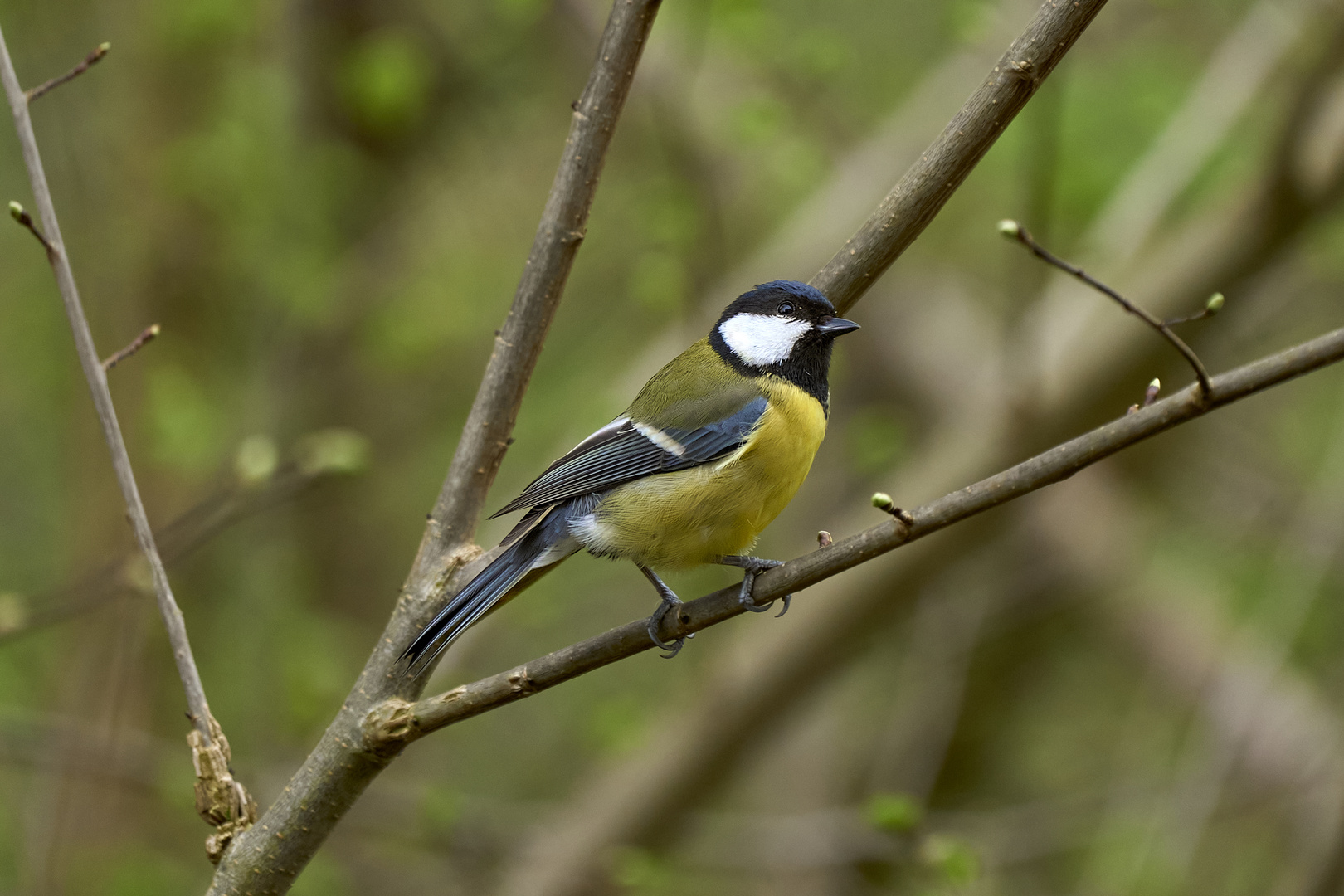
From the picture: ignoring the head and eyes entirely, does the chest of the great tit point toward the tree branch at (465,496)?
no

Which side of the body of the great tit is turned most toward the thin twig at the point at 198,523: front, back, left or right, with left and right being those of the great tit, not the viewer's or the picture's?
back

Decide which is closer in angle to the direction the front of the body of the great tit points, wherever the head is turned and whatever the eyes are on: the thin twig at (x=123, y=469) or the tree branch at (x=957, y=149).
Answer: the tree branch

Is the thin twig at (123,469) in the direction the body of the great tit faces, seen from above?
no

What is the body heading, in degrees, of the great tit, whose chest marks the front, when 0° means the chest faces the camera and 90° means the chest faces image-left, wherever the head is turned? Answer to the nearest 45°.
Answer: approximately 270°

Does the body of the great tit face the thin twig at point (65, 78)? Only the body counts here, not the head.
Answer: no
